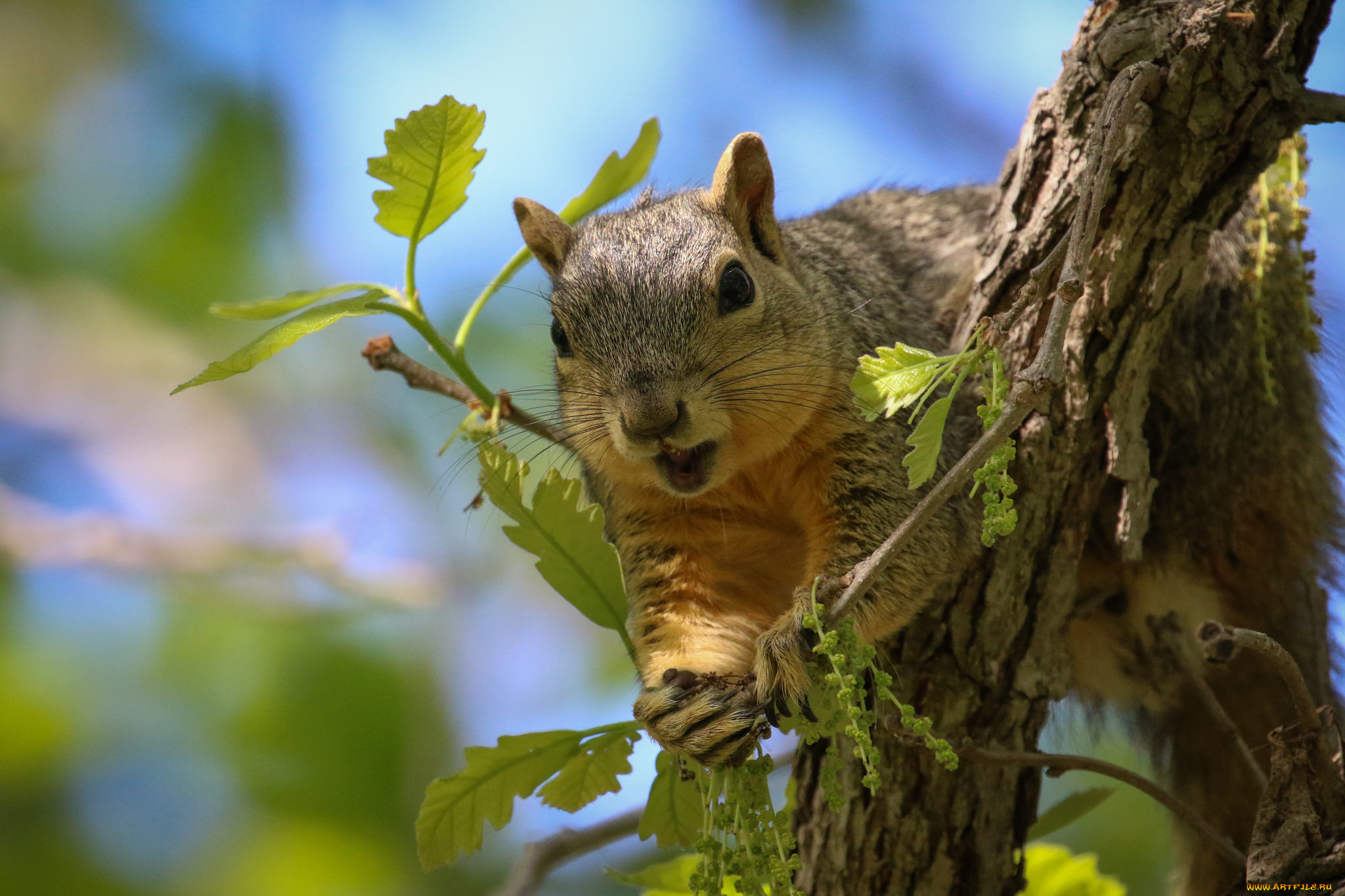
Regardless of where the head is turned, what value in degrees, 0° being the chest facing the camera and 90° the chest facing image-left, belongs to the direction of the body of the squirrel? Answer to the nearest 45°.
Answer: approximately 45°

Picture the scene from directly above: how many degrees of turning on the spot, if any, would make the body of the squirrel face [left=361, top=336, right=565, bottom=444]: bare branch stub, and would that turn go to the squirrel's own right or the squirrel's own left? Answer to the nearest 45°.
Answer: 0° — it already faces it

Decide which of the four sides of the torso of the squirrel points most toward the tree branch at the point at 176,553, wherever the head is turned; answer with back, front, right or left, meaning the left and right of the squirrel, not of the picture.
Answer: right

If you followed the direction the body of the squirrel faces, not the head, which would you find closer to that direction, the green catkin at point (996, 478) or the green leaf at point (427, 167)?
the green leaf

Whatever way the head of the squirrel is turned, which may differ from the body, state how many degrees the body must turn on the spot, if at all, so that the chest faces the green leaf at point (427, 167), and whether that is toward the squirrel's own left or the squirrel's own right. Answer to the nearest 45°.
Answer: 0° — it already faces it

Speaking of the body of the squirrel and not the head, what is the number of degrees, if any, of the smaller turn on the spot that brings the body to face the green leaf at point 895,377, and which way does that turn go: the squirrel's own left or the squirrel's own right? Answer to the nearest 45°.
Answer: approximately 45° to the squirrel's own left
